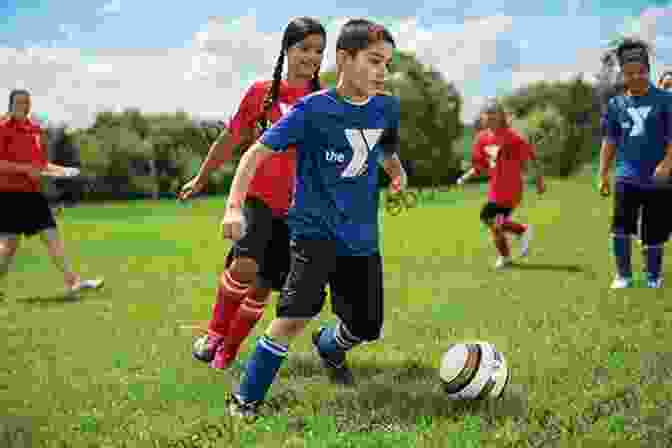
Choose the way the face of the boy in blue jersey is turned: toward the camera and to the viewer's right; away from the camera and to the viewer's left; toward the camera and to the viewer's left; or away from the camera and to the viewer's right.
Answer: toward the camera and to the viewer's right

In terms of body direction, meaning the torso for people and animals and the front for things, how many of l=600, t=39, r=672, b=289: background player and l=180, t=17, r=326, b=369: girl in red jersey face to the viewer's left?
0

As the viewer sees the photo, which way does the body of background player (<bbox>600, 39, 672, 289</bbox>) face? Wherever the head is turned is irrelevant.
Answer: toward the camera

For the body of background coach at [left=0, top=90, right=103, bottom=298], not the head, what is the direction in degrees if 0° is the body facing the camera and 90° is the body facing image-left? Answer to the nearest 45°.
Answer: approximately 315°

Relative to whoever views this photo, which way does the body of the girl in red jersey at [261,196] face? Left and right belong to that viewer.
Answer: facing the viewer and to the right of the viewer

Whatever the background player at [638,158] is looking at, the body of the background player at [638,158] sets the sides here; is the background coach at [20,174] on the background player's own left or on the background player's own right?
on the background player's own right

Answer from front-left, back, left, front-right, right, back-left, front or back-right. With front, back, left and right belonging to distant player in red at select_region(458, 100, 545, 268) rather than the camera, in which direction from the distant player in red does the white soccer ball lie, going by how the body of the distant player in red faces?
front-left

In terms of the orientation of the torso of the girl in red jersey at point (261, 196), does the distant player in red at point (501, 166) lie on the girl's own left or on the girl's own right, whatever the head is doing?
on the girl's own left

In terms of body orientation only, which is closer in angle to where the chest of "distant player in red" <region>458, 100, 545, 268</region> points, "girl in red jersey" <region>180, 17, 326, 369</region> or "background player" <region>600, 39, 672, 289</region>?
the girl in red jersey

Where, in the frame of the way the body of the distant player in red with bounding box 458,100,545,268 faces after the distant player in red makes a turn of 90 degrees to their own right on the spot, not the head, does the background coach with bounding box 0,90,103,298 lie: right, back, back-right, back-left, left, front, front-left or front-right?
left

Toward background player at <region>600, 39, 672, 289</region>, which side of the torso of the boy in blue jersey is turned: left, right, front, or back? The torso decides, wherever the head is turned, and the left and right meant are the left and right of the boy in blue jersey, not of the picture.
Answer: left

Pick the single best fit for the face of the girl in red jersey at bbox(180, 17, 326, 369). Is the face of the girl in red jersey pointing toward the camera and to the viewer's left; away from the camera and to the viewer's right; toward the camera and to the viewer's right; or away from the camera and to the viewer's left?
toward the camera and to the viewer's right

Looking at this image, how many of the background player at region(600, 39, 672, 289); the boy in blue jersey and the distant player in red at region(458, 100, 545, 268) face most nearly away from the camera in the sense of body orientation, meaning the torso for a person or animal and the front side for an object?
0
